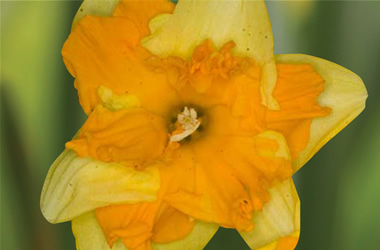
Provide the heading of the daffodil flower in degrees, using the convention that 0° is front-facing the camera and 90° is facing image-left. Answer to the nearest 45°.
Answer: approximately 0°
